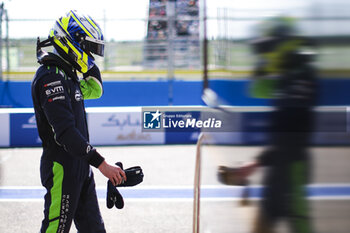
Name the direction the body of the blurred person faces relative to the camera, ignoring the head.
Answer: to the viewer's left

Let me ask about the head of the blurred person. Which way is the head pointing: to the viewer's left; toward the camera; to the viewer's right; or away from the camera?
to the viewer's left
